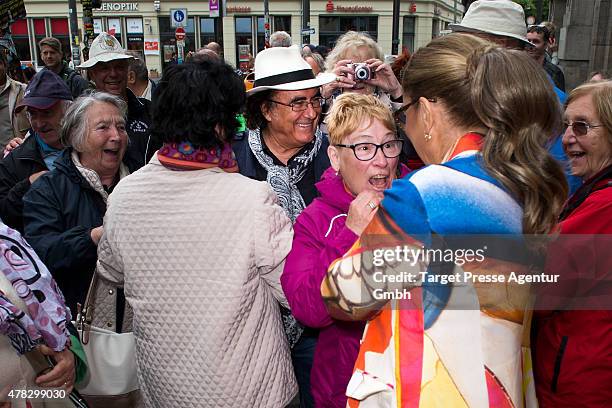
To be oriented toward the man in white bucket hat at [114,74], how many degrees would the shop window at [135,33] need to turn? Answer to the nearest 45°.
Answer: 0° — it already faces them

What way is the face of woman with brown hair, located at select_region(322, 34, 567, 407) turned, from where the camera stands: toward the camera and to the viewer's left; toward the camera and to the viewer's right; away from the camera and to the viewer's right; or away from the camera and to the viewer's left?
away from the camera and to the viewer's left

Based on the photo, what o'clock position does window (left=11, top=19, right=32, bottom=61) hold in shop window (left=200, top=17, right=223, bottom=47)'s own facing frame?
The window is roughly at 3 o'clock from the shop window.

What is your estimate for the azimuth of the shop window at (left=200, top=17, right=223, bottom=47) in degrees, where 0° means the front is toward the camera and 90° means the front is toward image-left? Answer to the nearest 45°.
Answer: approximately 0°

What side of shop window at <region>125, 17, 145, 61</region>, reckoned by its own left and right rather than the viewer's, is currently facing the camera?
front

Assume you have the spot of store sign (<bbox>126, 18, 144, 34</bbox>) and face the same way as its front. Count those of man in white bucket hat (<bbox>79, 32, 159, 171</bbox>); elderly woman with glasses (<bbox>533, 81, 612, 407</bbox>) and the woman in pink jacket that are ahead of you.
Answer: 3

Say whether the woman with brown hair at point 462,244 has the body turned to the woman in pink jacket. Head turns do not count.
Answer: yes

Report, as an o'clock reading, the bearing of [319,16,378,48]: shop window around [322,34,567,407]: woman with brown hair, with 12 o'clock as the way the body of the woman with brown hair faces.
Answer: The shop window is roughly at 1 o'clock from the woman with brown hair.

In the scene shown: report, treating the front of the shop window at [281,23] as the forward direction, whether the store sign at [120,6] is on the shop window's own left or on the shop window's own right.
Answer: on the shop window's own right

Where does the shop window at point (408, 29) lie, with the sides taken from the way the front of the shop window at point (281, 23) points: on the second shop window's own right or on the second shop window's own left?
on the second shop window's own left

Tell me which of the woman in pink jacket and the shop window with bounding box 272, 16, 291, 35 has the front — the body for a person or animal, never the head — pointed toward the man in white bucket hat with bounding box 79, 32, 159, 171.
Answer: the shop window

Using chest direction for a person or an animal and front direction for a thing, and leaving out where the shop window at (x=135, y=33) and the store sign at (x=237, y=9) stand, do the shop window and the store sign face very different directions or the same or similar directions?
same or similar directions

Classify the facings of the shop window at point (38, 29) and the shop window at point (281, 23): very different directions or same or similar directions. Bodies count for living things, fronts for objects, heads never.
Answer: same or similar directions

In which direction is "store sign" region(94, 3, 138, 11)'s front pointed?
toward the camera

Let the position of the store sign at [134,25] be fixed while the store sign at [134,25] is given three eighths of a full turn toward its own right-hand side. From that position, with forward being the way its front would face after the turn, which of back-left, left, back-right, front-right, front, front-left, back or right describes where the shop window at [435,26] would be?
back-right

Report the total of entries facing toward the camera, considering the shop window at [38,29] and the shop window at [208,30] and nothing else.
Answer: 2

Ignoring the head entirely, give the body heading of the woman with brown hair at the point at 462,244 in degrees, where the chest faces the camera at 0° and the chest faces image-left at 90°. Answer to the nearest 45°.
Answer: approximately 135°

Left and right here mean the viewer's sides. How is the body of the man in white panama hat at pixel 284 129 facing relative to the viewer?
facing the viewer and to the right of the viewer

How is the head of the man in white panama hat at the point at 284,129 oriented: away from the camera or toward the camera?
toward the camera
